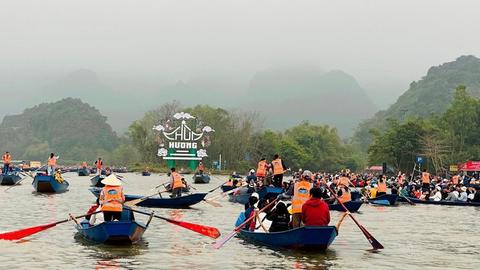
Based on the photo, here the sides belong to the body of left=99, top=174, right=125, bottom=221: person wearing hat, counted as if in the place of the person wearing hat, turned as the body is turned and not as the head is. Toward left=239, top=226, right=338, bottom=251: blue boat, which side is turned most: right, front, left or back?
right

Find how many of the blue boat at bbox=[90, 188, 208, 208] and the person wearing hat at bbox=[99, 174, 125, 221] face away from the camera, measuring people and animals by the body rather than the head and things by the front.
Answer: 1

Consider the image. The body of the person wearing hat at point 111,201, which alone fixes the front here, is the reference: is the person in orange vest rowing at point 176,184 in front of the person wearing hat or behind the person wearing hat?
in front

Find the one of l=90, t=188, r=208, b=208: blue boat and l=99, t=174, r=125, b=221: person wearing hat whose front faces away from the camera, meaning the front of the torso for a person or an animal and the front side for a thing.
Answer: the person wearing hat

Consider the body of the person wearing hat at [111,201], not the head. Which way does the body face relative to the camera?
away from the camera

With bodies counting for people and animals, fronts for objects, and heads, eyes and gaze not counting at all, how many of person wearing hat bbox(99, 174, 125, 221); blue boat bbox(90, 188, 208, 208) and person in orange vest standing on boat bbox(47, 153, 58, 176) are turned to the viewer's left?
1

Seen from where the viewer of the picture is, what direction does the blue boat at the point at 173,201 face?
facing to the left of the viewer
